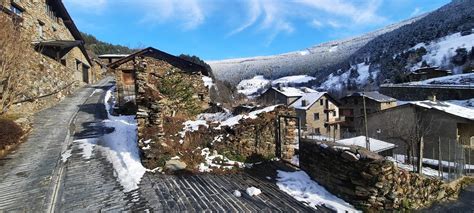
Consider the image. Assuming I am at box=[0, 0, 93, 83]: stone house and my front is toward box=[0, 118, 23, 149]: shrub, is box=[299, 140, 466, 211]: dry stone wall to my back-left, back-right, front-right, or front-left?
front-left

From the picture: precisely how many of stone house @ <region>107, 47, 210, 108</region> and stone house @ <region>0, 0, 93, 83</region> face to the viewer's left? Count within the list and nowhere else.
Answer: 0

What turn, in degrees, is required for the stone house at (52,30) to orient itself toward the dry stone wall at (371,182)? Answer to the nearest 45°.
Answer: approximately 45° to its right

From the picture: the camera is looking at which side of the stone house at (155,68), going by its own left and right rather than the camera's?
front

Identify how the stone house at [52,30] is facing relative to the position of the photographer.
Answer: facing the viewer and to the right of the viewer

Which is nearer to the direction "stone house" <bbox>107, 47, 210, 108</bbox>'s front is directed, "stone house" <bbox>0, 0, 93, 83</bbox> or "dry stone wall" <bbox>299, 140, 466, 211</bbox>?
the dry stone wall

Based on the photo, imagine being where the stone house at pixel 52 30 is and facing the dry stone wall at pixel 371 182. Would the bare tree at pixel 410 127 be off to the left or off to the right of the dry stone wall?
left

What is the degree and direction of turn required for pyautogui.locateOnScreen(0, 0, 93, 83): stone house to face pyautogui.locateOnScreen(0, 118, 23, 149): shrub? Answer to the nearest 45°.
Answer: approximately 45° to its right

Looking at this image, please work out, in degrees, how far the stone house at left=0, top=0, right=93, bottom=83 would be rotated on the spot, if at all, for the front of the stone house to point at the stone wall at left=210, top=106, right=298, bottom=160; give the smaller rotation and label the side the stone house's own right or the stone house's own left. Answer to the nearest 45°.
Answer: approximately 45° to the stone house's own right

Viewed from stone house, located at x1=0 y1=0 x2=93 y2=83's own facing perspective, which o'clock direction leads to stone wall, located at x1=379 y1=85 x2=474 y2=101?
The stone wall is roughly at 11 o'clock from the stone house.
